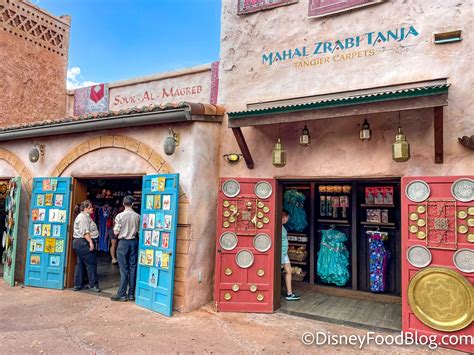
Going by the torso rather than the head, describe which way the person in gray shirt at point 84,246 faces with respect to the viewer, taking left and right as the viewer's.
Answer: facing to the right of the viewer

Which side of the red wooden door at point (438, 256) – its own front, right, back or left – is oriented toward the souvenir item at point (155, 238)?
right

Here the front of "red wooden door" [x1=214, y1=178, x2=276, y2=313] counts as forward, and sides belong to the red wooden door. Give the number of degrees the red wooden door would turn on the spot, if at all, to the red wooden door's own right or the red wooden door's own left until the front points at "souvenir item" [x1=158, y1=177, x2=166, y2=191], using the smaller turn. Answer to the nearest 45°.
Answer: approximately 90° to the red wooden door's own right

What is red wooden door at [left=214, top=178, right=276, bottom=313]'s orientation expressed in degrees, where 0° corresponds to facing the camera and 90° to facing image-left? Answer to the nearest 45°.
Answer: approximately 0°

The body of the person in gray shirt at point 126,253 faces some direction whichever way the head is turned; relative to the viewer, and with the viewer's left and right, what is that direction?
facing away from the viewer and to the left of the viewer

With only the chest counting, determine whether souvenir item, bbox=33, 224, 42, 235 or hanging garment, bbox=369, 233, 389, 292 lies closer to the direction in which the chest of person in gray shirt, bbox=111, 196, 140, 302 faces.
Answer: the souvenir item

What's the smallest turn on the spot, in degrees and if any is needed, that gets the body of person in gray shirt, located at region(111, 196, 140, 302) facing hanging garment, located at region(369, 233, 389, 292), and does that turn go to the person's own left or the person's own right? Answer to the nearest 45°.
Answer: approximately 135° to the person's own right

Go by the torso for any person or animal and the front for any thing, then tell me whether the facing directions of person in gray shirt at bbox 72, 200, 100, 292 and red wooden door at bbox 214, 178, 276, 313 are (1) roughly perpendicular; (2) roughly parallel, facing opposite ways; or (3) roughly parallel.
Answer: roughly perpendicular

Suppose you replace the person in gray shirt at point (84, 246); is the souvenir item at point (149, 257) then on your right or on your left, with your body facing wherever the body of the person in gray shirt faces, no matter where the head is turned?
on your right
